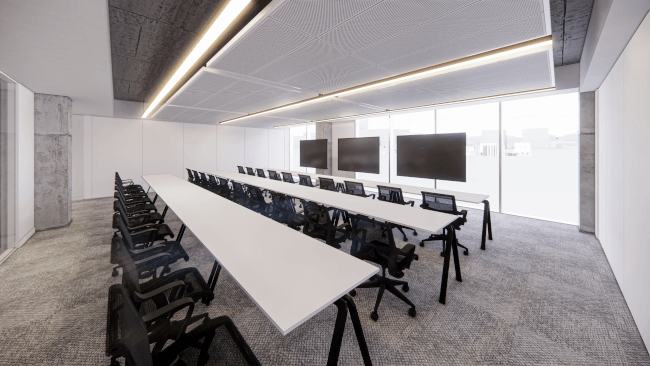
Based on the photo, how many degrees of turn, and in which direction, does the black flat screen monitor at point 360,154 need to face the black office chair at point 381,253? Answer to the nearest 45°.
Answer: approximately 45° to its left

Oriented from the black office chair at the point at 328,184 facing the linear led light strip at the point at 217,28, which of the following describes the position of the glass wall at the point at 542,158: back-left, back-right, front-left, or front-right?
back-left

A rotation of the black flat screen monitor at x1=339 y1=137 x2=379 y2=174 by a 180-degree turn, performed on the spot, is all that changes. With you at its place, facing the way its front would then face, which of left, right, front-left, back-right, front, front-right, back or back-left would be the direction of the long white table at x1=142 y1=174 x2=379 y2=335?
back-right

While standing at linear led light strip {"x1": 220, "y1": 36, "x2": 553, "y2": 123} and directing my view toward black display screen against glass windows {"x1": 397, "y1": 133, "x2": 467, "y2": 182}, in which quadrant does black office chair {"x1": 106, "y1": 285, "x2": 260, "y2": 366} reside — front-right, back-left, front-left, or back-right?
back-left

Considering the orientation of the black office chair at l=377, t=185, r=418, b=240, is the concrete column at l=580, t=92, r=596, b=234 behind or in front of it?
in front

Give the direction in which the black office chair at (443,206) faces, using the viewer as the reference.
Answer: facing away from the viewer and to the right of the viewer

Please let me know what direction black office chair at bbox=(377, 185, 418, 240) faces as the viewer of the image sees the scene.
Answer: facing away from the viewer and to the right of the viewer

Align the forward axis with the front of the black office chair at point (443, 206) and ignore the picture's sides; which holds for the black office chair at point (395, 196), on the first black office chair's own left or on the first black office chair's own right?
on the first black office chair's own left

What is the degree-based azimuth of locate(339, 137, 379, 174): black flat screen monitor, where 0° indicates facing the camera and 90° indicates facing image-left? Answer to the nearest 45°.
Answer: approximately 45°

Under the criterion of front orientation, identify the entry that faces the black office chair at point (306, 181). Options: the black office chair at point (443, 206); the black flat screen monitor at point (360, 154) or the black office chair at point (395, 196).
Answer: the black flat screen monitor

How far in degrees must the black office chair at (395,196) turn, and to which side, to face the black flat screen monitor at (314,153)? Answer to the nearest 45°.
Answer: approximately 90° to its left

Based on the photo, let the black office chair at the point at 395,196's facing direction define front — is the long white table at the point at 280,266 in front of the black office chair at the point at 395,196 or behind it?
behind

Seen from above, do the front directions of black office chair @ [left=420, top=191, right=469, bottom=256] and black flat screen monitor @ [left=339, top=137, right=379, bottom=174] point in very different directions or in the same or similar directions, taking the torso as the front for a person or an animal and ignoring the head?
very different directions

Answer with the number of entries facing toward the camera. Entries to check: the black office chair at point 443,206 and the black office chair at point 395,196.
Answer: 0
